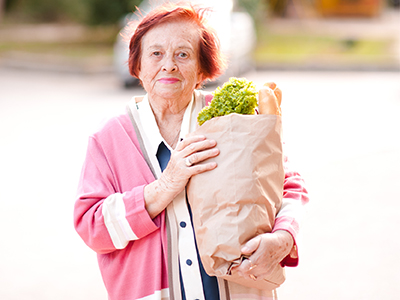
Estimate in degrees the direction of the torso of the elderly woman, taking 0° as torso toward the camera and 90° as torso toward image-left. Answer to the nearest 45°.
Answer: approximately 0°

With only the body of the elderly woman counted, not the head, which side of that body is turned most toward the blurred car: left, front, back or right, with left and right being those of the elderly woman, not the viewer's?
back
